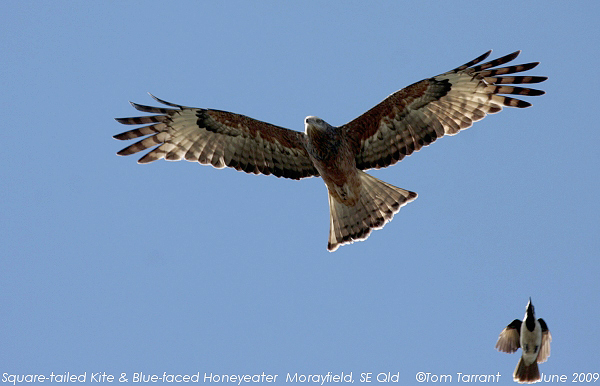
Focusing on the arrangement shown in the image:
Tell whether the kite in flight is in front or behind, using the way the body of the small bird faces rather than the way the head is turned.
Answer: in front

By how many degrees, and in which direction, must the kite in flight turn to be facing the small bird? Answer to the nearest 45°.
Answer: approximately 180°

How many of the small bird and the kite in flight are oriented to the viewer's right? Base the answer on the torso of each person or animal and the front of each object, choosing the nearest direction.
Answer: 0
